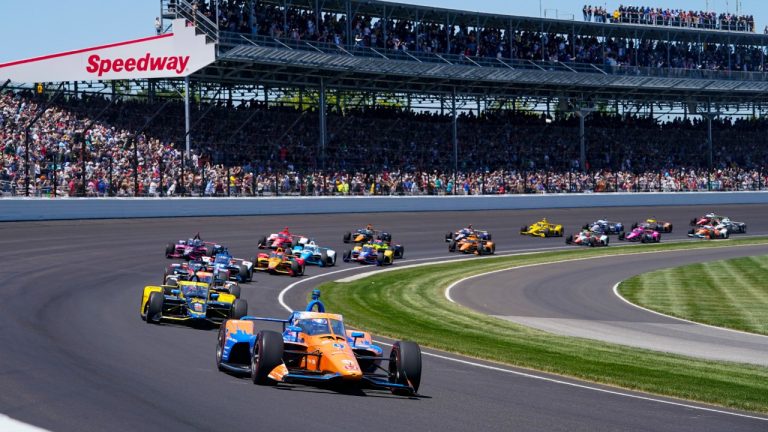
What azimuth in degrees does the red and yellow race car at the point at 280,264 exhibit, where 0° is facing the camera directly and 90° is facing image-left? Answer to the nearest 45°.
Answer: approximately 45°

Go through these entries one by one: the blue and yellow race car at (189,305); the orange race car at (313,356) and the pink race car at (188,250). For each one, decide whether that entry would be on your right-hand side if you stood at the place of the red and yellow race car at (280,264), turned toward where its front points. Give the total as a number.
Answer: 1

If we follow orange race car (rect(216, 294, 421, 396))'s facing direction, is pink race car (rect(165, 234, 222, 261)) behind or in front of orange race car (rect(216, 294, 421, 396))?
behind

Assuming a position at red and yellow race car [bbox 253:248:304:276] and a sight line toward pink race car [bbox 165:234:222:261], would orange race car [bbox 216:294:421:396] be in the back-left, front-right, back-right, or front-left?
back-left

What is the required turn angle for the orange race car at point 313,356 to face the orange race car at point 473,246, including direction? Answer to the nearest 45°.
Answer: approximately 135° to its left

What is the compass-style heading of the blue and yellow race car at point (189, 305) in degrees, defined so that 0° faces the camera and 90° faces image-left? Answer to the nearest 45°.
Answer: approximately 0°

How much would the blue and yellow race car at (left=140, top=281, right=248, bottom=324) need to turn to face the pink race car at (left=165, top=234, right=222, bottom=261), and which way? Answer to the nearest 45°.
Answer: approximately 180°

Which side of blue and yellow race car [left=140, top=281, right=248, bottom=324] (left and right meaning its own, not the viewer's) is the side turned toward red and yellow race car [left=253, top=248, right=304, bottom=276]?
back

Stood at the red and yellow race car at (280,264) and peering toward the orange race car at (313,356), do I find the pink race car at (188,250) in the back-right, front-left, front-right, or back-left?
back-right

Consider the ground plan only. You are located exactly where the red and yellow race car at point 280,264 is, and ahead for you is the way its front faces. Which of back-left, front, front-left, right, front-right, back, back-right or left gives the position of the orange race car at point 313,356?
front-left
